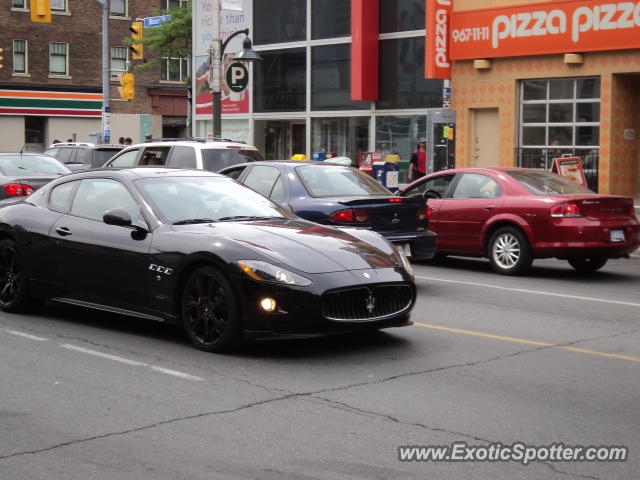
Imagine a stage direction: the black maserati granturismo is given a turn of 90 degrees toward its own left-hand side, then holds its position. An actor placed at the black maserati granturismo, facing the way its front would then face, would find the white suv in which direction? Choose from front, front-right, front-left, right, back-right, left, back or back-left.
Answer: front-left

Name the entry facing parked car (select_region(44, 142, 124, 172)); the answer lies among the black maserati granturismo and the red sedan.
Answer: the red sedan

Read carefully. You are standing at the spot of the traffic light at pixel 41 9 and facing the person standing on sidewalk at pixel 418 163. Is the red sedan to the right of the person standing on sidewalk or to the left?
right

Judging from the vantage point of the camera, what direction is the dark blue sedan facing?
facing away from the viewer and to the left of the viewer

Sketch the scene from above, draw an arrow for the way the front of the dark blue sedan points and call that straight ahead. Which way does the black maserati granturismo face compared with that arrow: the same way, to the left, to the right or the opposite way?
the opposite way

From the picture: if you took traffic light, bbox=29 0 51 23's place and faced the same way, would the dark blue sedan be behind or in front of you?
in front

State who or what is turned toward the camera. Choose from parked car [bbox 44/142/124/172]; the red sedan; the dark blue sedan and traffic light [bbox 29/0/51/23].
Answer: the traffic light

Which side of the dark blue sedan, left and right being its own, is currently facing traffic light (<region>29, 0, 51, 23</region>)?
front

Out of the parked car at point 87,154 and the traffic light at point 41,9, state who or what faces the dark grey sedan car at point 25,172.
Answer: the traffic light

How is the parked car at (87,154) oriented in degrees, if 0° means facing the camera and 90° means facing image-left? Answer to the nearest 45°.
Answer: approximately 135°

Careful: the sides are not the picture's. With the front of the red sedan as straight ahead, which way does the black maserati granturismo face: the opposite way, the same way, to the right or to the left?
the opposite way

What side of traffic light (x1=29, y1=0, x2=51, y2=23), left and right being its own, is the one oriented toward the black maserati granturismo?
front

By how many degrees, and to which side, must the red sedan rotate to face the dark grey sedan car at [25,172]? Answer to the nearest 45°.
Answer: approximately 45° to its left

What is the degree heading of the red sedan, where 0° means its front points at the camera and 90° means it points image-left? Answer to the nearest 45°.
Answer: approximately 135°

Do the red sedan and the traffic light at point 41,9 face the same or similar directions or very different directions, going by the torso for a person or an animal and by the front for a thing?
very different directions
